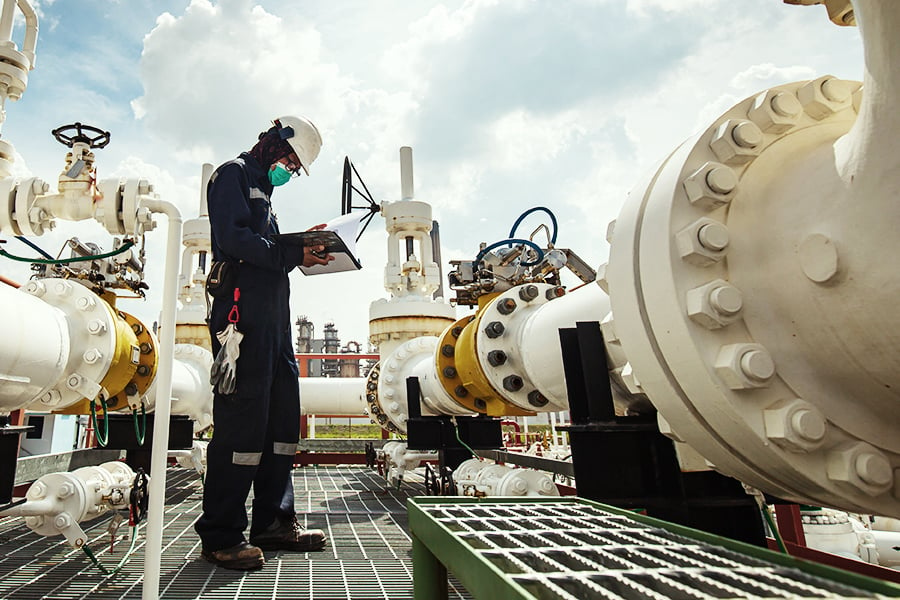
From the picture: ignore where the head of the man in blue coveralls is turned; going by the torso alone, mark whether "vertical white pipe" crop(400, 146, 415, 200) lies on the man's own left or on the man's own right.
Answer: on the man's own left

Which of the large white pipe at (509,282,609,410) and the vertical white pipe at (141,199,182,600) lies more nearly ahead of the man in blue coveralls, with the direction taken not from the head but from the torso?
the large white pipe

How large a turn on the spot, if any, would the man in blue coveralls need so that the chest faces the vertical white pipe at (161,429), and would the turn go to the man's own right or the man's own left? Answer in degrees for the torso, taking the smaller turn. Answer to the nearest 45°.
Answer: approximately 90° to the man's own right

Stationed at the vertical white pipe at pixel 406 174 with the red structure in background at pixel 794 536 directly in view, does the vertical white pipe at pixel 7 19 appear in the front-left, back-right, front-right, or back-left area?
front-right

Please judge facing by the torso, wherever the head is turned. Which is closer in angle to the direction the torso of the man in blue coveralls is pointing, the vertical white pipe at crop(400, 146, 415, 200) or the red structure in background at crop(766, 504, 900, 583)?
the red structure in background

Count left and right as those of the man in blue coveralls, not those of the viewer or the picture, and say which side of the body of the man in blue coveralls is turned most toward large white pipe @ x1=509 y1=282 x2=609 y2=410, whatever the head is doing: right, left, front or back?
front

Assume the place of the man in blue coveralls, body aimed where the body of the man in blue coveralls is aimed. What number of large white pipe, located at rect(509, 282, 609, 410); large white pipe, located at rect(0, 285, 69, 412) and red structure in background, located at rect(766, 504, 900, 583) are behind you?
1

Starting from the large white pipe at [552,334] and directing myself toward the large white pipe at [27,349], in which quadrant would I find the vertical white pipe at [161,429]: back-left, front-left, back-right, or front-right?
front-left

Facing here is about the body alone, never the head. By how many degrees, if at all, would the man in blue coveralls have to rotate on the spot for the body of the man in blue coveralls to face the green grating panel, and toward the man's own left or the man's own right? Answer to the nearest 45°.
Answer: approximately 90° to the man's own right

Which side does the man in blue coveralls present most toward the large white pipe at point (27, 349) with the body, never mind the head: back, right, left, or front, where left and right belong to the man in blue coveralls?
back

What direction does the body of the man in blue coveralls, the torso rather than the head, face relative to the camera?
to the viewer's right

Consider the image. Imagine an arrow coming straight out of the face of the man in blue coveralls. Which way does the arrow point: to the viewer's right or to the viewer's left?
to the viewer's right
